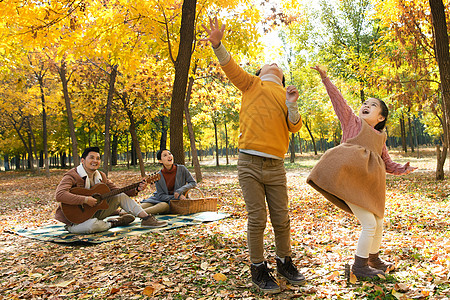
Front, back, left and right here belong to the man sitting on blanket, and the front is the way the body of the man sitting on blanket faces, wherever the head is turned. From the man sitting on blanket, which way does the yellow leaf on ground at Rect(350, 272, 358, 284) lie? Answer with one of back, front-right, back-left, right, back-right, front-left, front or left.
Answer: front

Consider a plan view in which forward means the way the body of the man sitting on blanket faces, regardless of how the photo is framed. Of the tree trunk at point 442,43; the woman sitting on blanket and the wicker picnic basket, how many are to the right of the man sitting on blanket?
0

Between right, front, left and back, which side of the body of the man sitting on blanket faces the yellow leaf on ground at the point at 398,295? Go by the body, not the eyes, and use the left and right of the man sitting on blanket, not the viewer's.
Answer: front

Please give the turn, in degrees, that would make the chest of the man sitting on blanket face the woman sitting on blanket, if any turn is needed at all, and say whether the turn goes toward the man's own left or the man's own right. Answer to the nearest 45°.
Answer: approximately 90° to the man's own left

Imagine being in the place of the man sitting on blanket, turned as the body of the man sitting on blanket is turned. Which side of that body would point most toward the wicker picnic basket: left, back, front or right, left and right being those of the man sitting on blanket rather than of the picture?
left

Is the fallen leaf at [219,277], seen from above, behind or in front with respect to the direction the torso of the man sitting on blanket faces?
in front

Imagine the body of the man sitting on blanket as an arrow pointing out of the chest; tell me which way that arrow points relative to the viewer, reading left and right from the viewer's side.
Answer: facing the viewer and to the right of the viewer

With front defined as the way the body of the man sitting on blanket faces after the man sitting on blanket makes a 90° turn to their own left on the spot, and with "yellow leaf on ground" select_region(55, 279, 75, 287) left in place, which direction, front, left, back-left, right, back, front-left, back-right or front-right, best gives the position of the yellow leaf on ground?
back-right

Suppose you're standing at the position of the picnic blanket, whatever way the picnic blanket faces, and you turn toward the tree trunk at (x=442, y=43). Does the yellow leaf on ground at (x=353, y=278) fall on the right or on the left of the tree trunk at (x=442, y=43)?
right

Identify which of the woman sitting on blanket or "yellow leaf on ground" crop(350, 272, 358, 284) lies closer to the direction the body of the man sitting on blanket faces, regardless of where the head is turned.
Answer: the yellow leaf on ground

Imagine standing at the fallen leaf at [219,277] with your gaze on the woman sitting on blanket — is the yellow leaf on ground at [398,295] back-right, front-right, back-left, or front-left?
back-right

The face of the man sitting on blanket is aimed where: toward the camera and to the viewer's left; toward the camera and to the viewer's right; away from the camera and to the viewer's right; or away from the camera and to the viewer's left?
toward the camera and to the viewer's right

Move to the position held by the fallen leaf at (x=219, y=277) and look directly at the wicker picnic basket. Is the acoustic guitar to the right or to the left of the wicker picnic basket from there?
left

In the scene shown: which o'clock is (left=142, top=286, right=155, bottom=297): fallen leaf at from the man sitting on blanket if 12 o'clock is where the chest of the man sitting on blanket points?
The fallen leaf is roughly at 1 o'clock from the man sitting on blanket.
